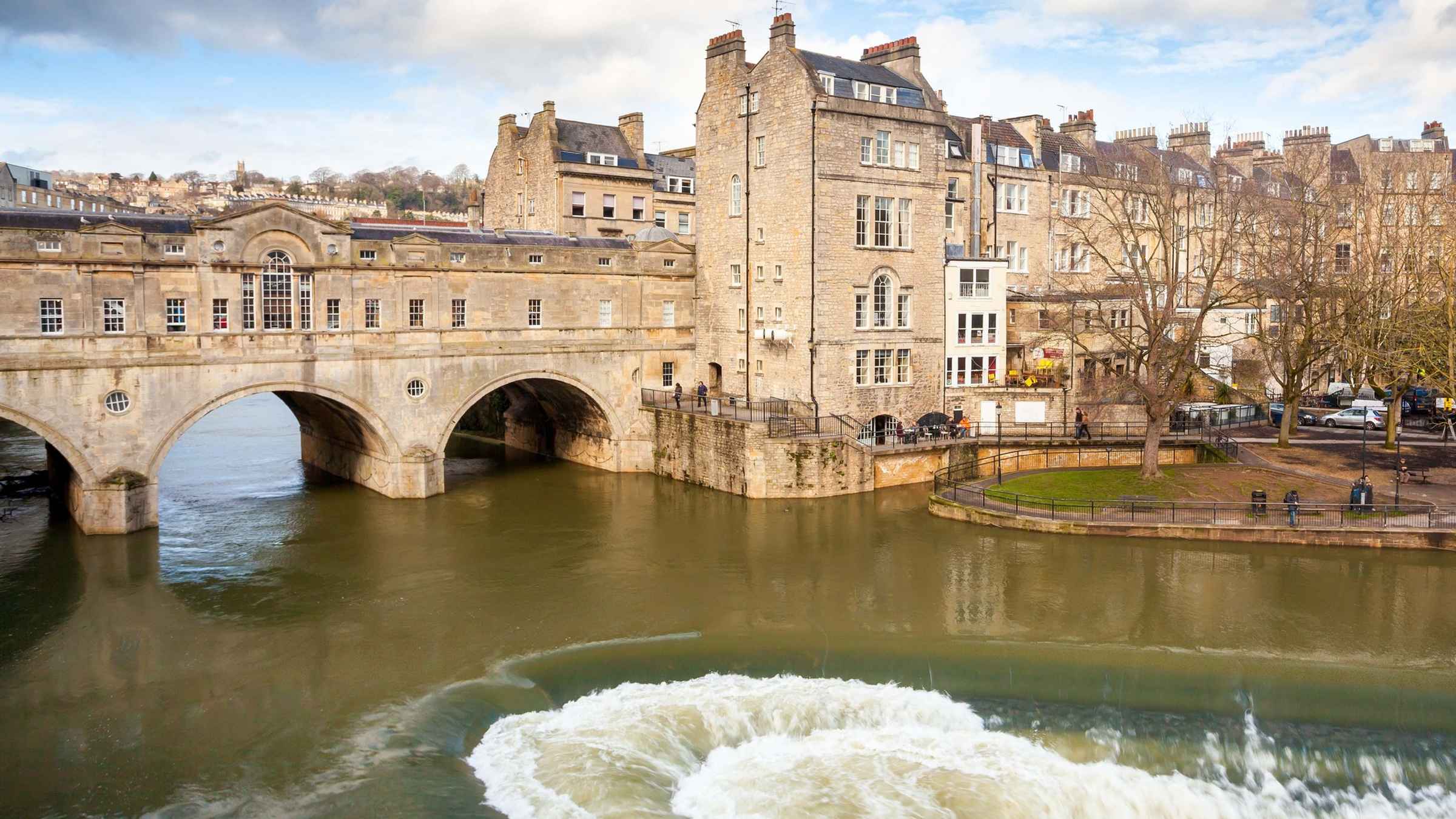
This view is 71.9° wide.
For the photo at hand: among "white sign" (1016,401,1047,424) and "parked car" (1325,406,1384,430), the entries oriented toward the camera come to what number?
1

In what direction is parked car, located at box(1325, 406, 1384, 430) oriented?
to the viewer's left

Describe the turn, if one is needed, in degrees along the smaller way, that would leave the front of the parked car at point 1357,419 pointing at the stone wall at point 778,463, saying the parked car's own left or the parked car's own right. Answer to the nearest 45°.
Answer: approximately 45° to the parked car's own left

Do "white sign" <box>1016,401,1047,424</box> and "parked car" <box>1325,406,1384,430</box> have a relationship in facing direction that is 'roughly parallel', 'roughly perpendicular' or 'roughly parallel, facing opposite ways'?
roughly perpendicular

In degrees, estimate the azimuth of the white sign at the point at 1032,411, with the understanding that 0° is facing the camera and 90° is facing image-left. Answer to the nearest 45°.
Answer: approximately 0°

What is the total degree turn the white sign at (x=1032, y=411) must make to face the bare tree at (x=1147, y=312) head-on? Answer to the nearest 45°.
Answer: approximately 45° to its left

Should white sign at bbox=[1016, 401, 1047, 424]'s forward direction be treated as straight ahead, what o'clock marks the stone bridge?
The stone bridge is roughly at 2 o'clock from the white sign.

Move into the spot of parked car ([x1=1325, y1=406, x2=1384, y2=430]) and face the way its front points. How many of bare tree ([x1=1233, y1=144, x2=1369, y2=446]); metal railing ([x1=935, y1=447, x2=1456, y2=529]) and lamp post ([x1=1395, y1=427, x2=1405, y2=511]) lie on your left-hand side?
3

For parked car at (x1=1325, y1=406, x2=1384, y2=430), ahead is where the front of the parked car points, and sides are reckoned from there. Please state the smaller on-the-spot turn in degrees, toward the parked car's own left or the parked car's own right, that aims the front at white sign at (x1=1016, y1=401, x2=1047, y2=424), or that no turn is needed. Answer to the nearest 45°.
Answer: approximately 45° to the parked car's own left

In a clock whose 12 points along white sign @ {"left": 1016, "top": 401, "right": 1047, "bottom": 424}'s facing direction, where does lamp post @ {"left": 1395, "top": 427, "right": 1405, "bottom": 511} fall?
The lamp post is roughly at 10 o'clock from the white sign.
